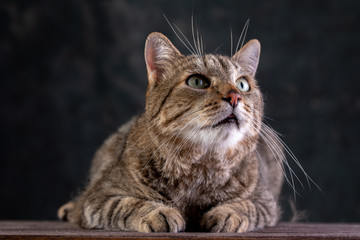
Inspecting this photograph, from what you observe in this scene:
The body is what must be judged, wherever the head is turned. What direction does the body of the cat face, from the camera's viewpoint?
toward the camera
